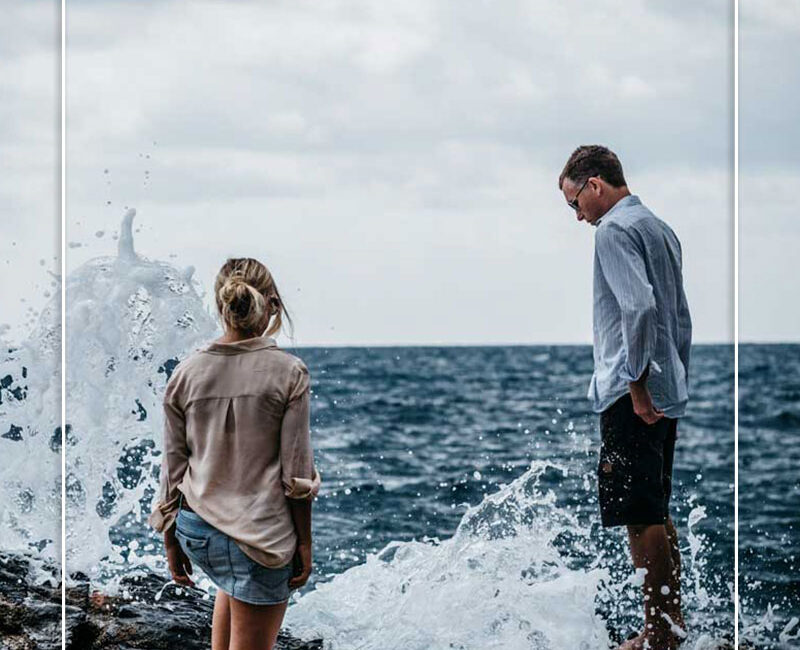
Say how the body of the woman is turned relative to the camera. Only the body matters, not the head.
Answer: away from the camera

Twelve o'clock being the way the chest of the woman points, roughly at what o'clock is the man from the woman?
The man is roughly at 2 o'clock from the woman.

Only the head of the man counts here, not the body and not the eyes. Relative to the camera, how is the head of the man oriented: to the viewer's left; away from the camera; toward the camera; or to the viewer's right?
to the viewer's left
